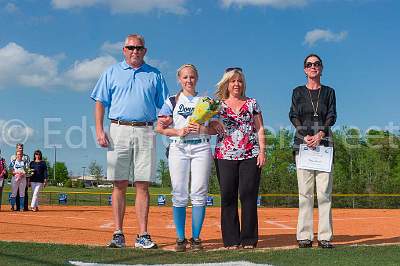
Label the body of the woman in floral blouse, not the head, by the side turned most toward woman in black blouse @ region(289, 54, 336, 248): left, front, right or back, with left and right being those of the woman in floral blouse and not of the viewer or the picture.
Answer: left

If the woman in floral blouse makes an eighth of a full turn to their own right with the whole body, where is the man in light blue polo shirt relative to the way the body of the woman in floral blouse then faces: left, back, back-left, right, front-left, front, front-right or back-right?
front-right

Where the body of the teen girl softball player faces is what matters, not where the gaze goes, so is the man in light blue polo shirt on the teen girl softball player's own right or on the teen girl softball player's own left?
on the teen girl softball player's own right

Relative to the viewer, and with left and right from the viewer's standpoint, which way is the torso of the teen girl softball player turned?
facing the viewer

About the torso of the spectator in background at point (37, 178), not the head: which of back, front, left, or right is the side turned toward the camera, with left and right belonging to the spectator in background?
front

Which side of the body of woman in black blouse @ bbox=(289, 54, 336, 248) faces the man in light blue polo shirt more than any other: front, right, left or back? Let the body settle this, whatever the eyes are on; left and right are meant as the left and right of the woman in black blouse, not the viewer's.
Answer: right

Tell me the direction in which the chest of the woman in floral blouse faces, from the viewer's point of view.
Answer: toward the camera

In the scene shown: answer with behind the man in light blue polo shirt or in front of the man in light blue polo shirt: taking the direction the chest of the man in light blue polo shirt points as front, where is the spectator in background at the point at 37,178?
behind

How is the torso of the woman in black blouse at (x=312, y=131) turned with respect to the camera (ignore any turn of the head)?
toward the camera

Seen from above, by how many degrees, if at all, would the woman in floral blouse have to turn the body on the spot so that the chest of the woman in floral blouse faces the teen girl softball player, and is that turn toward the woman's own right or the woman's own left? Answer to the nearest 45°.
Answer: approximately 45° to the woman's own right

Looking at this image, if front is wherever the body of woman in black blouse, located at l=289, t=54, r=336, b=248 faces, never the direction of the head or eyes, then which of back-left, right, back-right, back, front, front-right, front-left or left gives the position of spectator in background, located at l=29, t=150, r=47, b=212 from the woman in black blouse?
back-right
